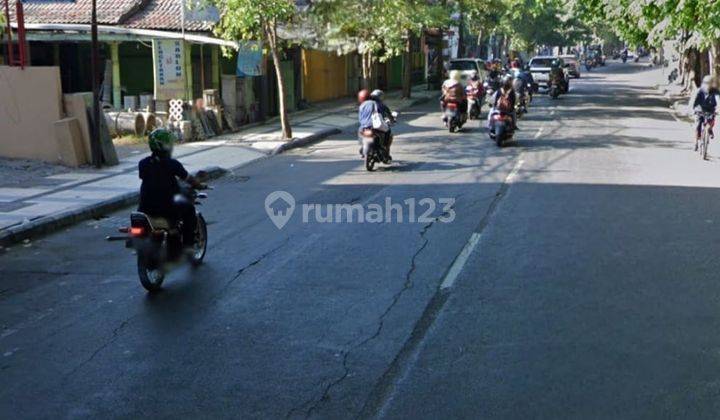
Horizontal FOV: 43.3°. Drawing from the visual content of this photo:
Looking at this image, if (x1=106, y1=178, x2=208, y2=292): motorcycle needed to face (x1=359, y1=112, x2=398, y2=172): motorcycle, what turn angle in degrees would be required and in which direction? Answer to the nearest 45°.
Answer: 0° — it already faces it

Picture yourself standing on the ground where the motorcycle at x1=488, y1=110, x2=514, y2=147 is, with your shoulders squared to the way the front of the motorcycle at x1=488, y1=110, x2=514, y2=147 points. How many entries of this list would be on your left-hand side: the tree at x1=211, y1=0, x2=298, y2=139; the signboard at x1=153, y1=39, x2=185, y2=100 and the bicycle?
2

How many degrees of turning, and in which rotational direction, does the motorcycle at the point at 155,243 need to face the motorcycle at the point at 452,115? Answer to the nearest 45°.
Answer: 0° — it already faces it

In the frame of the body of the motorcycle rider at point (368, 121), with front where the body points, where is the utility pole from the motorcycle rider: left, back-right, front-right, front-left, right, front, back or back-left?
back-left

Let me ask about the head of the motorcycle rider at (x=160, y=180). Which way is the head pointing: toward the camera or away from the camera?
away from the camera

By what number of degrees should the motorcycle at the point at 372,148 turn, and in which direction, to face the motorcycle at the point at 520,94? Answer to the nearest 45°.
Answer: approximately 45° to its left

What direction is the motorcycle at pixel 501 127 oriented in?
away from the camera

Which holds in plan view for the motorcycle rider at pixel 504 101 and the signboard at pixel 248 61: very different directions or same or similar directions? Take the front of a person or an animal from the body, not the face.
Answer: very different directions

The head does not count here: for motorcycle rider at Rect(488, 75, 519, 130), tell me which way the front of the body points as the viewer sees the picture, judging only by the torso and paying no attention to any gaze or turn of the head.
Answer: away from the camera
